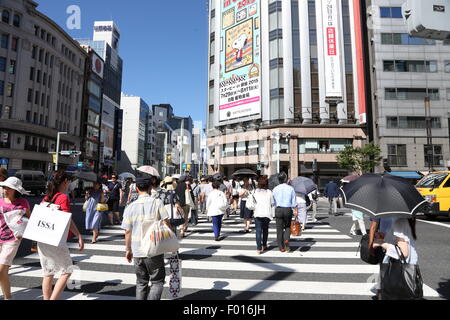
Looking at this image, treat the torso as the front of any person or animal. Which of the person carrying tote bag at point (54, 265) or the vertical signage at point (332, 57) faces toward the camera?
the vertical signage

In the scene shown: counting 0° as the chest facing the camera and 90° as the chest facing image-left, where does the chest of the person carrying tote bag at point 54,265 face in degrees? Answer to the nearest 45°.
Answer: approximately 225°

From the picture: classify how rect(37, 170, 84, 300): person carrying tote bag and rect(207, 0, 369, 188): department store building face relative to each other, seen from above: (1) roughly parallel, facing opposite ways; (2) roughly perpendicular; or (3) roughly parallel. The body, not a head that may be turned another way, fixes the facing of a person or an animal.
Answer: roughly parallel, facing opposite ways

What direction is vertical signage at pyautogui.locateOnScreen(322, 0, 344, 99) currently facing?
toward the camera

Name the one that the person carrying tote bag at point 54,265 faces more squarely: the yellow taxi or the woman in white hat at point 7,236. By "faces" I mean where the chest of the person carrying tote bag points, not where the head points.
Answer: the yellow taxi

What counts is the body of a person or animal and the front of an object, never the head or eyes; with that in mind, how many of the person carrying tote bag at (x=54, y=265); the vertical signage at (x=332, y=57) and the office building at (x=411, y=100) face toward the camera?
2

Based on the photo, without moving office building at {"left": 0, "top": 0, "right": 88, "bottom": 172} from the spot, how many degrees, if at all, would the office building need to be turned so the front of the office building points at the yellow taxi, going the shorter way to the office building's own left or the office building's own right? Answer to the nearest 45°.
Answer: approximately 45° to the office building's own right

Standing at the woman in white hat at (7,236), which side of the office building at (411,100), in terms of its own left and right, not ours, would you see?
front

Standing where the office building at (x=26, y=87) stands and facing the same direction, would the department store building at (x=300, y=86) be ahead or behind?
ahead

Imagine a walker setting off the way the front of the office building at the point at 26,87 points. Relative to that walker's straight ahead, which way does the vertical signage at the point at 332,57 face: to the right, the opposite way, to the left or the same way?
to the right

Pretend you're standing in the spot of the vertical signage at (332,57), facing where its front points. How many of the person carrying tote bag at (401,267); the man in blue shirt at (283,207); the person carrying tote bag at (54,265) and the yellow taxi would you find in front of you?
4

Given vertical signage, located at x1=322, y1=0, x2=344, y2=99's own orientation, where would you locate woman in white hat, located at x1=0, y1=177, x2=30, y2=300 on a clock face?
The woman in white hat is roughly at 12 o'clock from the vertical signage.

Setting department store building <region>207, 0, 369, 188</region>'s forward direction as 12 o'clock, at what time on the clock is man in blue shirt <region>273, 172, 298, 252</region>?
The man in blue shirt is roughly at 12 o'clock from the department store building.

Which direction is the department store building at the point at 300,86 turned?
toward the camera

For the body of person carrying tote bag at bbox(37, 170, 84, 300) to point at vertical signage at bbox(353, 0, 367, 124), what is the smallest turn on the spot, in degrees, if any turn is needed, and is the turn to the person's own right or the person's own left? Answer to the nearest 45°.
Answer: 0° — they already face it

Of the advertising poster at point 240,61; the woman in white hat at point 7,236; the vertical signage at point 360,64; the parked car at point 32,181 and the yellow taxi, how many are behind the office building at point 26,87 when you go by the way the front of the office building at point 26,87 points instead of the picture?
0

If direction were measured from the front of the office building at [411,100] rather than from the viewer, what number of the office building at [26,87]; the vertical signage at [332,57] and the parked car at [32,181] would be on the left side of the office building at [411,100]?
0

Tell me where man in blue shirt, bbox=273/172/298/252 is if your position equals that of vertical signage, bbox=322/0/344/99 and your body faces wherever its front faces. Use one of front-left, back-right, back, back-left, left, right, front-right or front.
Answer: front

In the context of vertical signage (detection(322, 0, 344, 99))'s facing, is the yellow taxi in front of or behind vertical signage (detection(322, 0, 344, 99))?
in front
